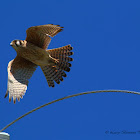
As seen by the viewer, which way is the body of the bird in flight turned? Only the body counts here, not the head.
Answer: to the viewer's left
